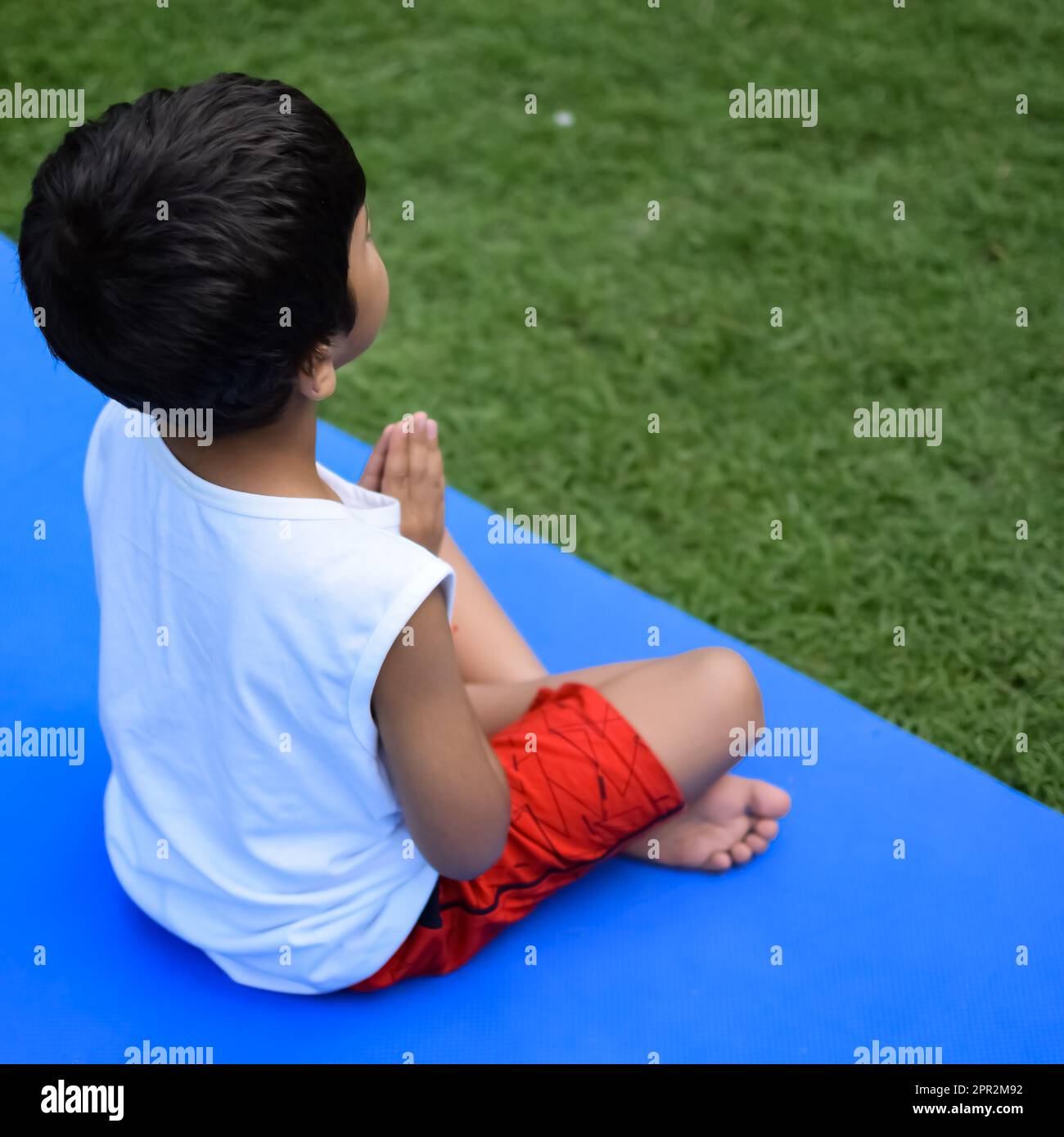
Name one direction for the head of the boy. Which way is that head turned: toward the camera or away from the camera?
away from the camera

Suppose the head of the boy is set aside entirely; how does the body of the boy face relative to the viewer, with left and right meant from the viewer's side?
facing away from the viewer and to the right of the viewer
